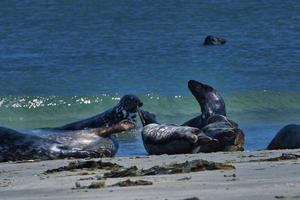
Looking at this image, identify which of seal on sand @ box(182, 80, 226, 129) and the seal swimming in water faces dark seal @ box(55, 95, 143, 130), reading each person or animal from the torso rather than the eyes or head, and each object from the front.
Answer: the seal on sand

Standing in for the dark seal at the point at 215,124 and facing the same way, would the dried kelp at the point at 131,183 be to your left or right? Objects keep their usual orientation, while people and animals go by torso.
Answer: on your left

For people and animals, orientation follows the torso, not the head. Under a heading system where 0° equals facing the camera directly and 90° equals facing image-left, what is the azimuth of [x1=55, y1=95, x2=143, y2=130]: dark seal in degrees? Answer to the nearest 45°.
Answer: approximately 270°

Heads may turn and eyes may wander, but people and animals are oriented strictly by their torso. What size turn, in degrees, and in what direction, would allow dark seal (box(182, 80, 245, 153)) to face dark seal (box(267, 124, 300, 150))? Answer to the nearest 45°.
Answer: approximately 135° to its left

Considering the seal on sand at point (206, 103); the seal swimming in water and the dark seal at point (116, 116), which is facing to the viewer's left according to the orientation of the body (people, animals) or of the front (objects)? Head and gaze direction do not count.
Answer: the seal on sand

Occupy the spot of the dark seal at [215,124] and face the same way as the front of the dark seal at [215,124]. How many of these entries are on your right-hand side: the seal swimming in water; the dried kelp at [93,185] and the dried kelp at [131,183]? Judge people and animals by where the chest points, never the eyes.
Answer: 1

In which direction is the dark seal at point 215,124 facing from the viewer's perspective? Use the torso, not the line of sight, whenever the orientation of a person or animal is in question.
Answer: to the viewer's left

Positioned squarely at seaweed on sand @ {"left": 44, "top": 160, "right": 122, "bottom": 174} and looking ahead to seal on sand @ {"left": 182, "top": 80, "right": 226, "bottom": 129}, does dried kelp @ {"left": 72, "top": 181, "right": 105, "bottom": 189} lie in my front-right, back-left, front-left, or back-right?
back-right

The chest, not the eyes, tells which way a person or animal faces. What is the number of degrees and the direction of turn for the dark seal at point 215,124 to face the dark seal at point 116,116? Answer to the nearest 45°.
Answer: approximately 45° to its right

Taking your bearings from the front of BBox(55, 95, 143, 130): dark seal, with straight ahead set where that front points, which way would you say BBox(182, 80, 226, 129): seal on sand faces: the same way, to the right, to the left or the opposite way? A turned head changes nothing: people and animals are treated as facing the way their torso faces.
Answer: the opposite way
